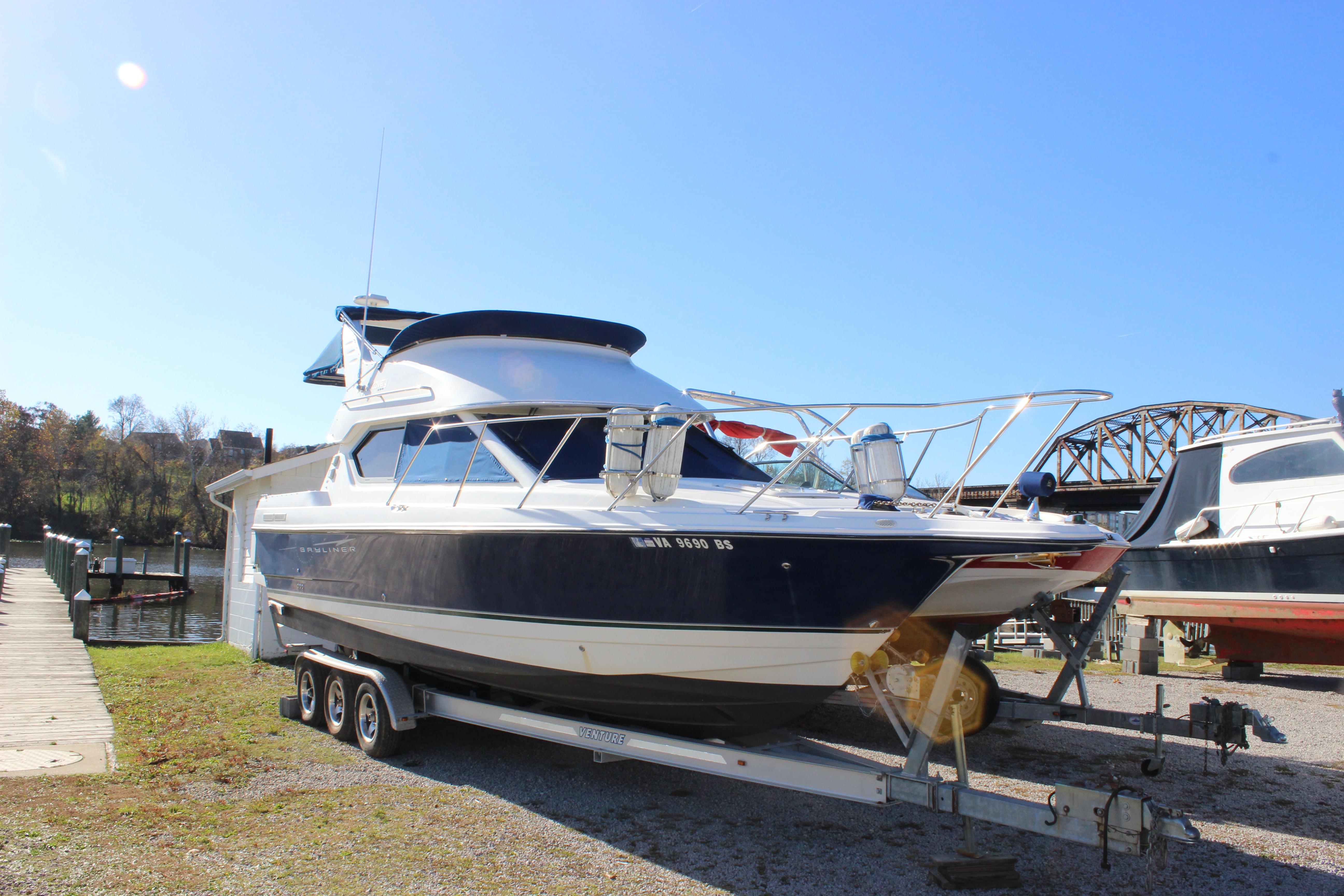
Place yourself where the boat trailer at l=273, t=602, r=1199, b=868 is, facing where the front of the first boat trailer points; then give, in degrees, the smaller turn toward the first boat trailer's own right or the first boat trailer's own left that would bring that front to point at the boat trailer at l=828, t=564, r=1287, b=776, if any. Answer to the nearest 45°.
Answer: approximately 90° to the first boat trailer's own left

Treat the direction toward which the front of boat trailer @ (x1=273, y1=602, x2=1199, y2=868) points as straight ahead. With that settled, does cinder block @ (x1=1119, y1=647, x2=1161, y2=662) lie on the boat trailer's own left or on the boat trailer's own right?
on the boat trailer's own left

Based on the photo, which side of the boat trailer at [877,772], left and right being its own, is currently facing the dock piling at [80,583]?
back

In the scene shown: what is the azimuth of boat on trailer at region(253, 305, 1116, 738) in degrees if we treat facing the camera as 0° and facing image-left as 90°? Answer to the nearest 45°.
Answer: approximately 315°

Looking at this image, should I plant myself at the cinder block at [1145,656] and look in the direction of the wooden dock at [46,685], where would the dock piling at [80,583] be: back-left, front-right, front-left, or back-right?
front-right

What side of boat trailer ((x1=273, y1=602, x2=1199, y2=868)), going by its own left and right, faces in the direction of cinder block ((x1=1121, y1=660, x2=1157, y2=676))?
left

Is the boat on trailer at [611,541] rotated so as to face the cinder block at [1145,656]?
no

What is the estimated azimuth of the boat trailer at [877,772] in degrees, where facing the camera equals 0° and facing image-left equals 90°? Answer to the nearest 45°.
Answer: approximately 315°

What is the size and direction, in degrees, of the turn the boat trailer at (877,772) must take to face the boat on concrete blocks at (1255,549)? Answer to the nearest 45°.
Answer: approximately 90° to its left

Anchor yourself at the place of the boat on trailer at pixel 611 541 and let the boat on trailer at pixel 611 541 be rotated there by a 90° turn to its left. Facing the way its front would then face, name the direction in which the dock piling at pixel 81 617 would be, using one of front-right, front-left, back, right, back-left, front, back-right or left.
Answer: left

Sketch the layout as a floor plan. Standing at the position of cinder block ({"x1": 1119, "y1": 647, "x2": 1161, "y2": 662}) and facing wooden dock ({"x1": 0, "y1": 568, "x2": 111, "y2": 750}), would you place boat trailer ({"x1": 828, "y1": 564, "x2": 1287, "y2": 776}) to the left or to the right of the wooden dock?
left

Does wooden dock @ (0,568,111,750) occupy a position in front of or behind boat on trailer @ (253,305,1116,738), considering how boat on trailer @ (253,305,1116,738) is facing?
behind

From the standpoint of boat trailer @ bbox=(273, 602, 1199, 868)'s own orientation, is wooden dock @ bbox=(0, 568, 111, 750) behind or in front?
behind
